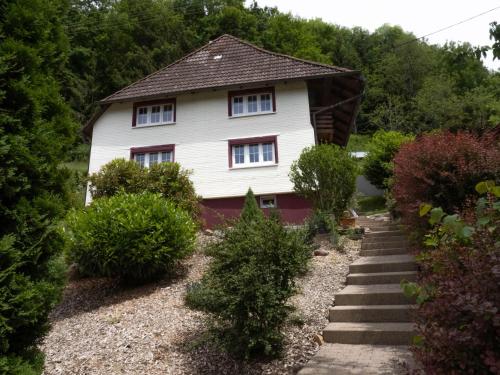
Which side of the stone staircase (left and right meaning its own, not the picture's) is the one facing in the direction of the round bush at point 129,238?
right

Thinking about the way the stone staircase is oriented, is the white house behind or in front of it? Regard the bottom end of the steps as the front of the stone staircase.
behind

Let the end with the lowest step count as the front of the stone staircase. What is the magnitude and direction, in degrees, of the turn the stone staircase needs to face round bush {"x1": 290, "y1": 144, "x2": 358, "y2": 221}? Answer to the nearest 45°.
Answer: approximately 180°

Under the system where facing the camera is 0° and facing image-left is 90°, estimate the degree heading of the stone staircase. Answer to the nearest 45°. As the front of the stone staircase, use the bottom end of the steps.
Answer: approximately 0°

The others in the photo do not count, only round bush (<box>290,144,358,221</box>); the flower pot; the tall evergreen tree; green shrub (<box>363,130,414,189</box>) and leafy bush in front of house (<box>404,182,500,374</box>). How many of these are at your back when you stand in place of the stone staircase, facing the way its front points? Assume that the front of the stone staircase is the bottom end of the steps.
3

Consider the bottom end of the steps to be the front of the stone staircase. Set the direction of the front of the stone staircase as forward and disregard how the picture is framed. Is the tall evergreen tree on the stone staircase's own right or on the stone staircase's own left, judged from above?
on the stone staircase's own right
